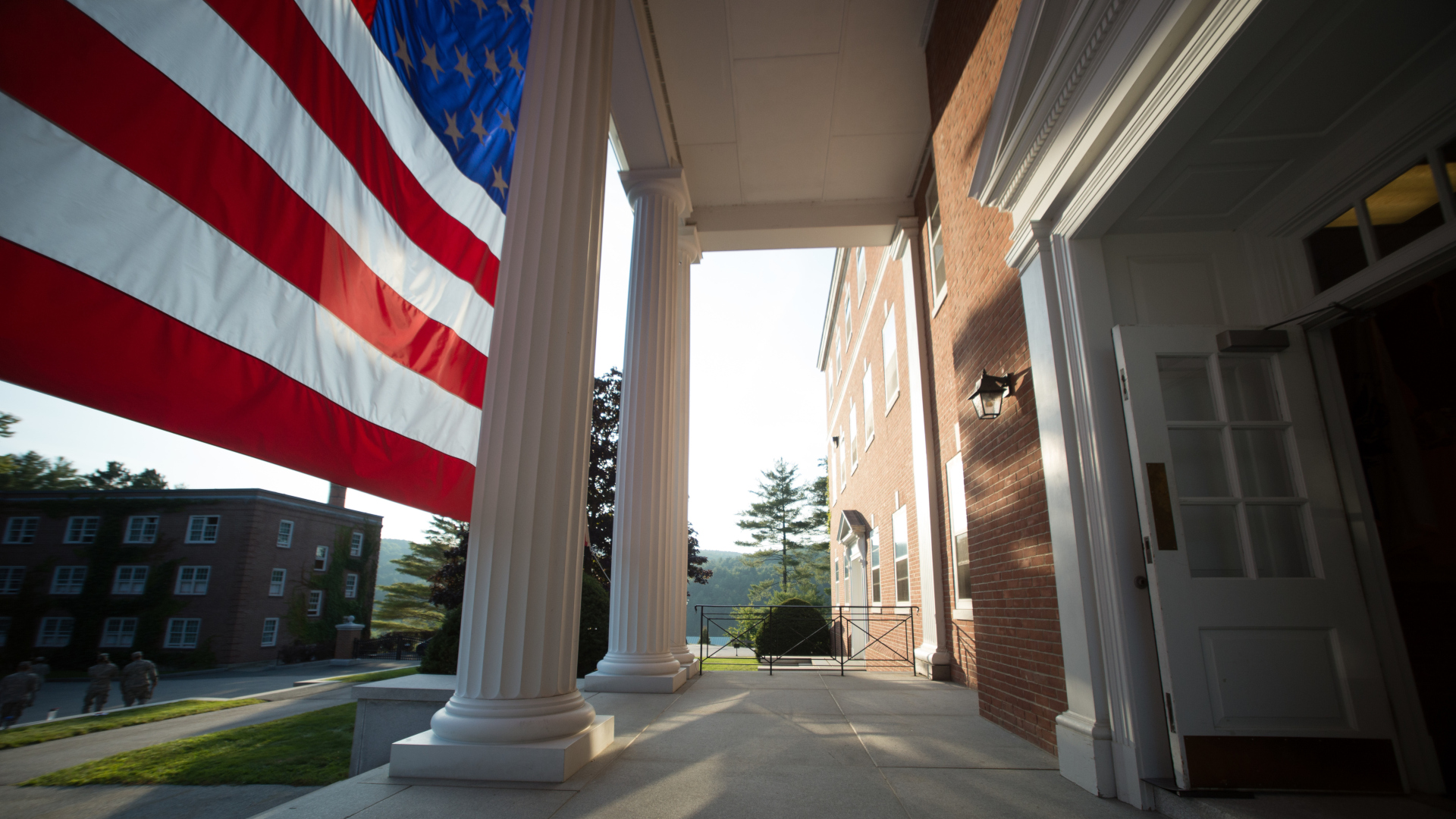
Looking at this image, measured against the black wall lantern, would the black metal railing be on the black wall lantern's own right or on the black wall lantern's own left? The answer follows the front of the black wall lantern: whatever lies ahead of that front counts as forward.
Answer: on the black wall lantern's own right

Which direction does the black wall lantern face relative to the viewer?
to the viewer's left

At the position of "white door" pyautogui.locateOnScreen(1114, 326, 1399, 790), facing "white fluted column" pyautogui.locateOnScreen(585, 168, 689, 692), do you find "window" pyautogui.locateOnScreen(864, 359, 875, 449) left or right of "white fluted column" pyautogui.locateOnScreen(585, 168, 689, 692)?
right

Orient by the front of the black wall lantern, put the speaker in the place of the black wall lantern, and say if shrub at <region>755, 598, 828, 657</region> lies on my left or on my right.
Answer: on my right

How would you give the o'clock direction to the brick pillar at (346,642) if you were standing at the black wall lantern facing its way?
The brick pillar is roughly at 1 o'clock from the black wall lantern.

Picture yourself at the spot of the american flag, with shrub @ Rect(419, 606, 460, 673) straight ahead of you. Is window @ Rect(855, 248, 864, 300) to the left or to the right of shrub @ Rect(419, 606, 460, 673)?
right

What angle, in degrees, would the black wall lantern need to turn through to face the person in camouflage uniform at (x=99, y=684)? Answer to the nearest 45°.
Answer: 0° — it already faces them

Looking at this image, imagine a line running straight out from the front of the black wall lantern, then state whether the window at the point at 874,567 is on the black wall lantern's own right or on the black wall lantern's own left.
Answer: on the black wall lantern's own right

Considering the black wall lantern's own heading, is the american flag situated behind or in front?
in front
